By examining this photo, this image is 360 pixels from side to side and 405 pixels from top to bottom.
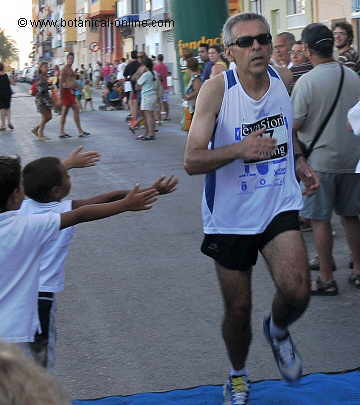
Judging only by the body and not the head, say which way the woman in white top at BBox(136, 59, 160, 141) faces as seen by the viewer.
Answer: to the viewer's left

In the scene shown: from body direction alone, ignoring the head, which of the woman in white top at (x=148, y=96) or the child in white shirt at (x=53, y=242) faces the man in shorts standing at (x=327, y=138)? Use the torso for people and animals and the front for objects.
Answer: the child in white shirt

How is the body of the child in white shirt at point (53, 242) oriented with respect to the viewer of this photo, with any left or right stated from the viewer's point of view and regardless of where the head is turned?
facing away from the viewer and to the right of the viewer

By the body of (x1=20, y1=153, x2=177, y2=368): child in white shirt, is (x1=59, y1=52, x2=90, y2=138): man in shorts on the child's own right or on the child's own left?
on the child's own left

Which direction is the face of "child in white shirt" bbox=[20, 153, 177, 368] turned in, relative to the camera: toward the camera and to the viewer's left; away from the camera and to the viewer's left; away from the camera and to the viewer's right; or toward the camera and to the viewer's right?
away from the camera and to the viewer's right

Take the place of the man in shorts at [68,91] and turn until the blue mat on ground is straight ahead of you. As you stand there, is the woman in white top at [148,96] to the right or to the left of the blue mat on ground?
left
